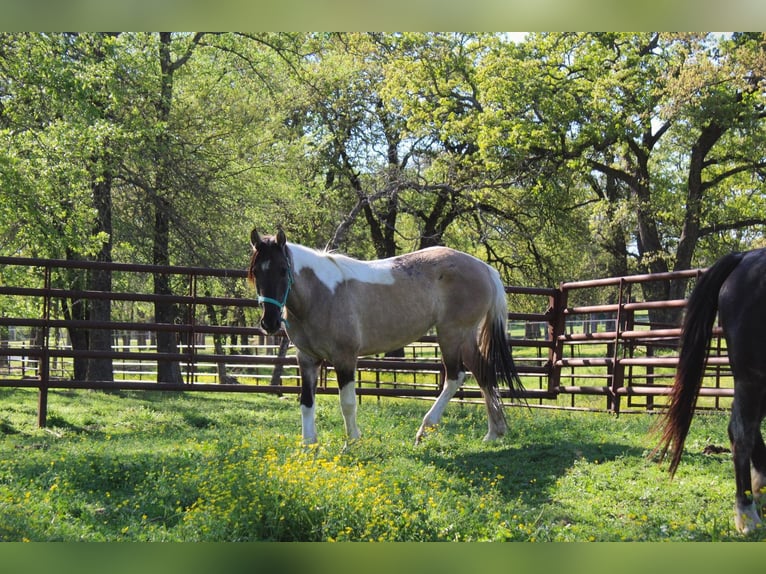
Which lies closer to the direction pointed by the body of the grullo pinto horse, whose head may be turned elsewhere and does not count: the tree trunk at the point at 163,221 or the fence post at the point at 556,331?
the tree trunk

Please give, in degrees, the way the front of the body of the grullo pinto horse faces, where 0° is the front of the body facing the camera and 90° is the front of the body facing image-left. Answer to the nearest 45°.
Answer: approximately 90°

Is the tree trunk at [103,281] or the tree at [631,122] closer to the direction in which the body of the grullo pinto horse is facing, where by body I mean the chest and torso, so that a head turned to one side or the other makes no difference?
the tree trunk

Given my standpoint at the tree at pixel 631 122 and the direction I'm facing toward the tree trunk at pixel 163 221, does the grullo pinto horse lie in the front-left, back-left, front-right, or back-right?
front-left

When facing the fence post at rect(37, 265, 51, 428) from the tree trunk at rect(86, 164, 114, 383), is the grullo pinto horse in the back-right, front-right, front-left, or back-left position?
front-left

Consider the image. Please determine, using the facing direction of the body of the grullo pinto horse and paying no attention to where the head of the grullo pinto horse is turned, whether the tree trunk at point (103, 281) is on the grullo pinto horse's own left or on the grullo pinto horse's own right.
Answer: on the grullo pinto horse's own right

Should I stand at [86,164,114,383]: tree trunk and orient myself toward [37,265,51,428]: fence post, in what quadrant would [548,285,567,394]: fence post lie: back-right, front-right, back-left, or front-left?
front-left

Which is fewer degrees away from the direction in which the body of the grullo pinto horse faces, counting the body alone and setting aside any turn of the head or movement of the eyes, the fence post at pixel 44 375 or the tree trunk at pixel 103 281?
the fence post

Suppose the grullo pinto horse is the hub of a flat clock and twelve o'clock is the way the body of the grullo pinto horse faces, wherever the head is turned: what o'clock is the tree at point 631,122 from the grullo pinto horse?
The tree is roughly at 4 o'clock from the grullo pinto horse.

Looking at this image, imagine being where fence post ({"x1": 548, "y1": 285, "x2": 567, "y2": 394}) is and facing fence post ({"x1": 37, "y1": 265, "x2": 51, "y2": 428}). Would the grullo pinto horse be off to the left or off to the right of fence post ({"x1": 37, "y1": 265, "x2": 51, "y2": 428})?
left

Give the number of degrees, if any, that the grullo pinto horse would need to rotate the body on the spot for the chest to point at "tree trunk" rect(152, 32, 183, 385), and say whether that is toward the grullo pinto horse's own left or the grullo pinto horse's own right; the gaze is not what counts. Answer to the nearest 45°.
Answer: approximately 45° to the grullo pinto horse's own right
